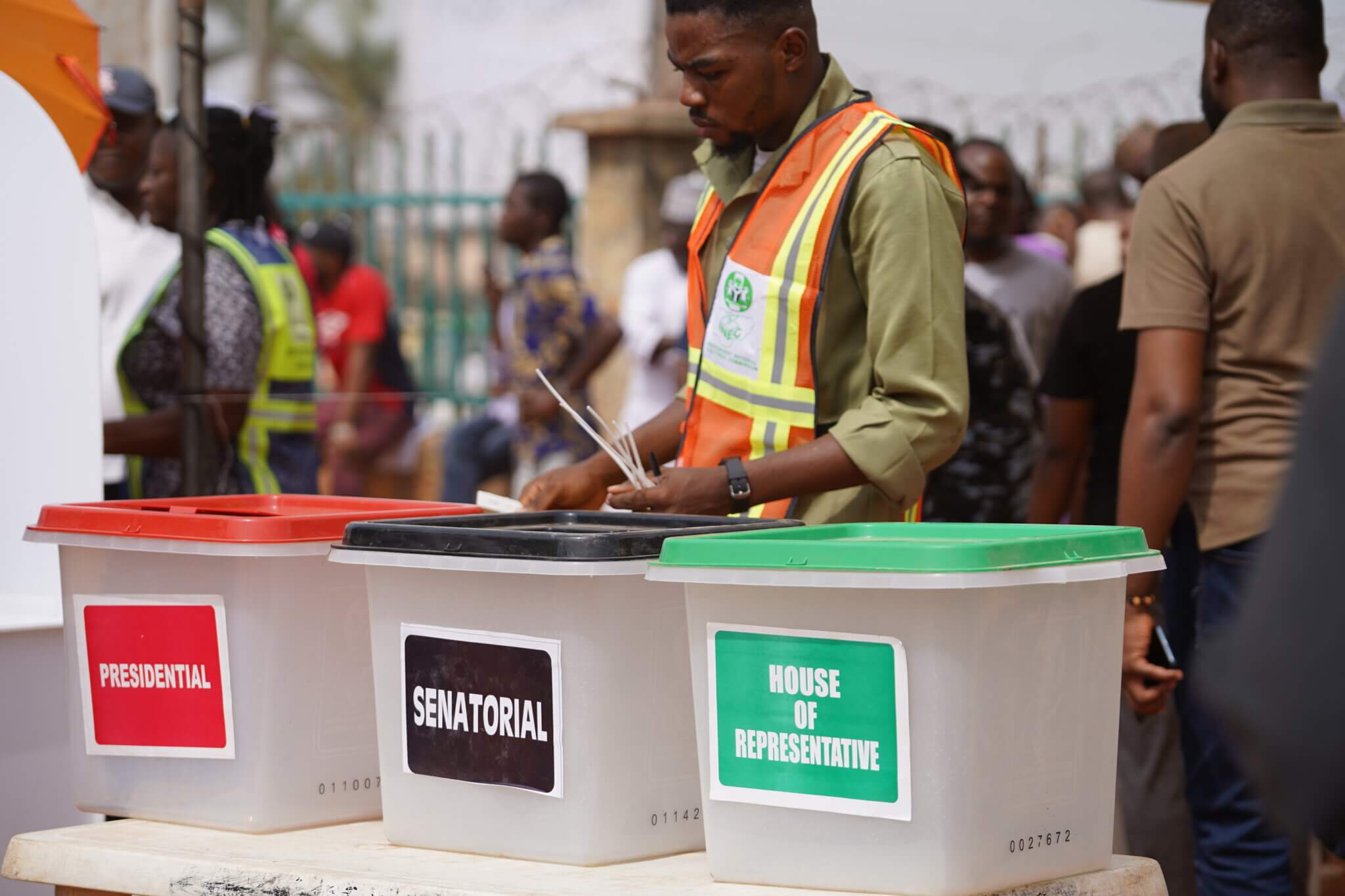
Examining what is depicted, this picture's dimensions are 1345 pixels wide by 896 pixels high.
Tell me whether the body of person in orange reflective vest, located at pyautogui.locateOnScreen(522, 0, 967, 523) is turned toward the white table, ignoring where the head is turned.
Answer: yes

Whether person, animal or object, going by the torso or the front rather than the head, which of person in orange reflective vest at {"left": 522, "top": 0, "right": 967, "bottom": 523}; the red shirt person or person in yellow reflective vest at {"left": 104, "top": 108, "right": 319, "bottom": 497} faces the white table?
person in orange reflective vest at {"left": 522, "top": 0, "right": 967, "bottom": 523}

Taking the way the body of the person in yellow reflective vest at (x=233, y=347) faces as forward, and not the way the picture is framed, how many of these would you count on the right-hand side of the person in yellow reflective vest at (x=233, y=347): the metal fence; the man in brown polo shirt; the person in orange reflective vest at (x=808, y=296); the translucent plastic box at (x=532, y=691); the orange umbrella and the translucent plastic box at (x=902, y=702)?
1

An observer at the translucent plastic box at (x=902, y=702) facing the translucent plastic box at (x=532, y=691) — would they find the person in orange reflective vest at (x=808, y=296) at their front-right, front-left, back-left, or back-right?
front-right

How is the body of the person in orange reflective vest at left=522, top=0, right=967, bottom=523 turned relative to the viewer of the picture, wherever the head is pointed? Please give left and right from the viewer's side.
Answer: facing the viewer and to the left of the viewer

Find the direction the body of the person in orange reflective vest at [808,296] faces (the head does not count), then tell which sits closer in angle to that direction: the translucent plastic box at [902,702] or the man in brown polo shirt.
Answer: the translucent plastic box
